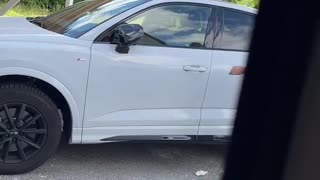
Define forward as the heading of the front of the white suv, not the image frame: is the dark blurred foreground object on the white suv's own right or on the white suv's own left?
on the white suv's own left

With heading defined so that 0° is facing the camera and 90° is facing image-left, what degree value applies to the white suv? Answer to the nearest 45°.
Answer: approximately 90°
